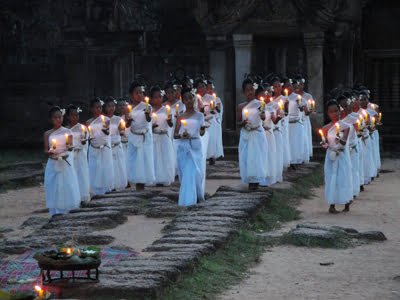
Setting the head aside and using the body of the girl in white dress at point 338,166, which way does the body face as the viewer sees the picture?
toward the camera

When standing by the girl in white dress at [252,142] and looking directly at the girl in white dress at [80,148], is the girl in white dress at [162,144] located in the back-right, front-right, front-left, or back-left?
front-right

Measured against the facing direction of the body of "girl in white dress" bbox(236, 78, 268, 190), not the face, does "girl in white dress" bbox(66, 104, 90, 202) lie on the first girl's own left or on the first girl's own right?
on the first girl's own right

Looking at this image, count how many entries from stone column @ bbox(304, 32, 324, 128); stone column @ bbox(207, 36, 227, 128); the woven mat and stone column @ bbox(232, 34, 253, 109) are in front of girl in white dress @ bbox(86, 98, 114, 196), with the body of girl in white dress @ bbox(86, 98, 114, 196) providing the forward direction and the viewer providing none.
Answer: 1

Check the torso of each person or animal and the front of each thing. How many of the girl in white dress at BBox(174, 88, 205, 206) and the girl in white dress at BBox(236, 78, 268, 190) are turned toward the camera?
2

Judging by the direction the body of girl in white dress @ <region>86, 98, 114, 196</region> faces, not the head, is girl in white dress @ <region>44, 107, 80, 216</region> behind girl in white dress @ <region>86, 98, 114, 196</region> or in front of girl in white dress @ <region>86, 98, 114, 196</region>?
in front

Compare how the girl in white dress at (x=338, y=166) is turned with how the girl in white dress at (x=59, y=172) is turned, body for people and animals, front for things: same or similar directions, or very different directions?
same or similar directions

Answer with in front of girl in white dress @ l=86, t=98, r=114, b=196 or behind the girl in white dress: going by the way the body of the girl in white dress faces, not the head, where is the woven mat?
in front

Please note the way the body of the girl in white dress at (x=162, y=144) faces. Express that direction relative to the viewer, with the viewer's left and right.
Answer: facing the viewer

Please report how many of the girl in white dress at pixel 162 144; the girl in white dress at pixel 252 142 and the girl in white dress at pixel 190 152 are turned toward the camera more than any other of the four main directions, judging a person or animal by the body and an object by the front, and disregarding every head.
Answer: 3

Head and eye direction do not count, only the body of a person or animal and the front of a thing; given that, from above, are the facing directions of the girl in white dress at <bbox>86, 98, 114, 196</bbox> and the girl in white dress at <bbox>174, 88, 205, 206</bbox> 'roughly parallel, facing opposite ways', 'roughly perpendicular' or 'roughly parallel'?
roughly parallel

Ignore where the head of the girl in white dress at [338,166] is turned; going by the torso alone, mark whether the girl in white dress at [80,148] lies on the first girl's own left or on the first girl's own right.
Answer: on the first girl's own right

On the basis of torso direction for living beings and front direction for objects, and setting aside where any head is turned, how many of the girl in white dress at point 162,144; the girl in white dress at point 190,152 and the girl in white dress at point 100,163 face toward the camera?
3
